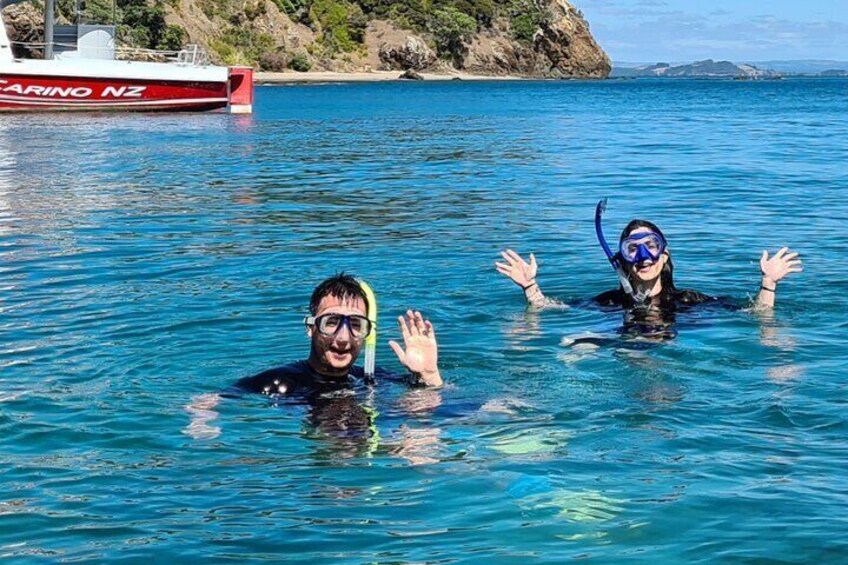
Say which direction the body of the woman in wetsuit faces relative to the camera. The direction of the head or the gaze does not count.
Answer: toward the camera

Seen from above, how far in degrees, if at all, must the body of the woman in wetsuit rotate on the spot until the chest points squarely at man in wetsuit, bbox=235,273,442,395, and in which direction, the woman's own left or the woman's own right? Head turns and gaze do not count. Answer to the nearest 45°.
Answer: approximately 45° to the woman's own right

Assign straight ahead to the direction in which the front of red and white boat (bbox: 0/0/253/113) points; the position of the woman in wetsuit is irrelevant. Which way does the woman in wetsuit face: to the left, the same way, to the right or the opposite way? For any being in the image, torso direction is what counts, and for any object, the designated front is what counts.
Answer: to the left

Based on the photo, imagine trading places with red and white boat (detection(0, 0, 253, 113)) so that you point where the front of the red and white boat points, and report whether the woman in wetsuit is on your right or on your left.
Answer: on your left

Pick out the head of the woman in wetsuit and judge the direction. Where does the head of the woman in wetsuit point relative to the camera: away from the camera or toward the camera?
toward the camera

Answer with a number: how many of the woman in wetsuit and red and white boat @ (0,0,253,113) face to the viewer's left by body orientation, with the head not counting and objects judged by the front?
1

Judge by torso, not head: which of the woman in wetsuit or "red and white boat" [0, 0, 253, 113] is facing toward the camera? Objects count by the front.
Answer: the woman in wetsuit

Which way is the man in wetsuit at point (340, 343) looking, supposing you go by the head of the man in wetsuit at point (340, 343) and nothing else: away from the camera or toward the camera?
toward the camera

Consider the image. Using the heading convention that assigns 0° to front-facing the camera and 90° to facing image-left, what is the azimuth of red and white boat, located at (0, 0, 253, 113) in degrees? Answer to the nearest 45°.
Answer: approximately 90°

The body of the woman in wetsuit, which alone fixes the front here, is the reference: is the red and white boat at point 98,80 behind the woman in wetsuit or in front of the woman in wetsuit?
behind

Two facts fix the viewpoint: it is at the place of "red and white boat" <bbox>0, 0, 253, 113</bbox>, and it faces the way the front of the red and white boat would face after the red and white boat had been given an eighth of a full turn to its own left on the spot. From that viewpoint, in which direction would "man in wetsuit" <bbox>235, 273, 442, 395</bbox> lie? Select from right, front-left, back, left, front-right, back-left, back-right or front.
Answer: front-left
